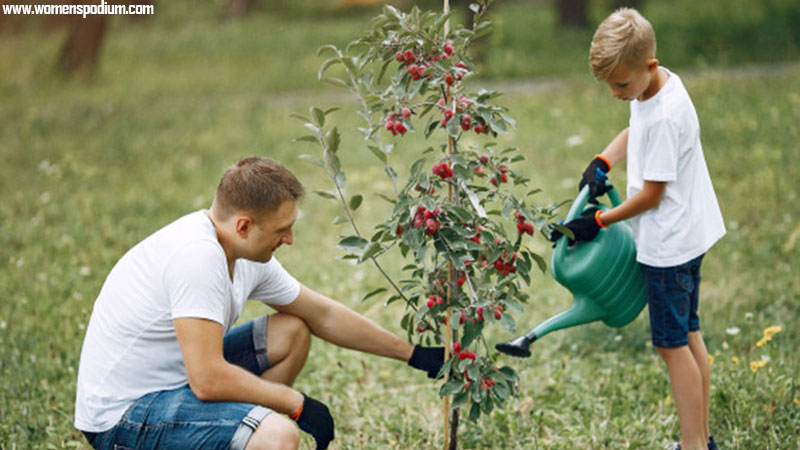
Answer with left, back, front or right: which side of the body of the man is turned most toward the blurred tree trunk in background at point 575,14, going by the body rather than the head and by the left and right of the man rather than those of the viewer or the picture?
left

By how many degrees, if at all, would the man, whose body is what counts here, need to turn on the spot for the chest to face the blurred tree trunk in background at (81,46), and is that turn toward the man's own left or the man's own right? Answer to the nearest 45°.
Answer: approximately 90° to the man's own left

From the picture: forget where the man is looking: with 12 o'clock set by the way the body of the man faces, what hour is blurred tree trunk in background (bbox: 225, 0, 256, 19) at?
The blurred tree trunk in background is roughly at 9 o'clock from the man.

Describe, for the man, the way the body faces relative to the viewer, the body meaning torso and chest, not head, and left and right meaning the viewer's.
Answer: facing to the right of the viewer

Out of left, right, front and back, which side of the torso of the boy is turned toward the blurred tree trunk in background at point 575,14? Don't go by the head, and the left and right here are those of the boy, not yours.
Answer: right

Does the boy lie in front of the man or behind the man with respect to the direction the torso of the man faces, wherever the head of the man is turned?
in front

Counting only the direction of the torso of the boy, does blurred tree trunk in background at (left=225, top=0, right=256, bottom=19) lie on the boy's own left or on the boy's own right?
on the boy's own right

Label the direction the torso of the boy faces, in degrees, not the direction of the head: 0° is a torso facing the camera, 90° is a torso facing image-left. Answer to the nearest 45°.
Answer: approximately 90°

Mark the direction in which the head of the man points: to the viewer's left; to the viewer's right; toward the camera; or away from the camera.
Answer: to the viewer's right

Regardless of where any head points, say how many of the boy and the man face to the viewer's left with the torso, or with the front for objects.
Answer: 1
